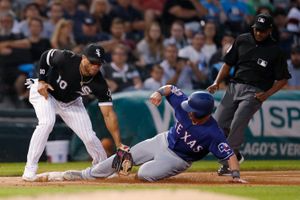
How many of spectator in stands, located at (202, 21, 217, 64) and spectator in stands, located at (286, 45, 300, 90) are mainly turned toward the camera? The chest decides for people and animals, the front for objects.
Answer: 2

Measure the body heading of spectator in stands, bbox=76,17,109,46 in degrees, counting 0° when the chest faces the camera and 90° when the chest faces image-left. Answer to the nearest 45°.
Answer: approximately 0°

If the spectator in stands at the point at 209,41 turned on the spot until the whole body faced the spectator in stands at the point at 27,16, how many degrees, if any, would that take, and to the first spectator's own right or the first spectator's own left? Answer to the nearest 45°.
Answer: approximately 90° to the first spectator's own right

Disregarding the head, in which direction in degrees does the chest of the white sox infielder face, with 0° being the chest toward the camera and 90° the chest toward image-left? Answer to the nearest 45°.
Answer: approximately 315°
